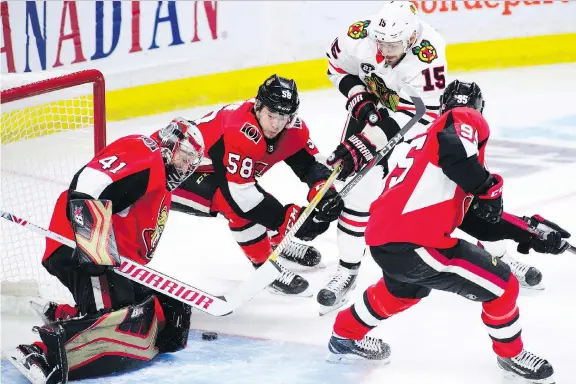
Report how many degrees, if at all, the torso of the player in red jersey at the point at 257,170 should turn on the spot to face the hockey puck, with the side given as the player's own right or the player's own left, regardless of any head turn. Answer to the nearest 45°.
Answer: approximately 45° to the player's own right

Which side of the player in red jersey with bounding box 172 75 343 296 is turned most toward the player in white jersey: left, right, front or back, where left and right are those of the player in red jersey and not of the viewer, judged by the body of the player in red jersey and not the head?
left

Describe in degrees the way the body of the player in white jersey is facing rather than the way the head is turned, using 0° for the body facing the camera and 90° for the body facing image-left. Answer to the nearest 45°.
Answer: approximately 45°
